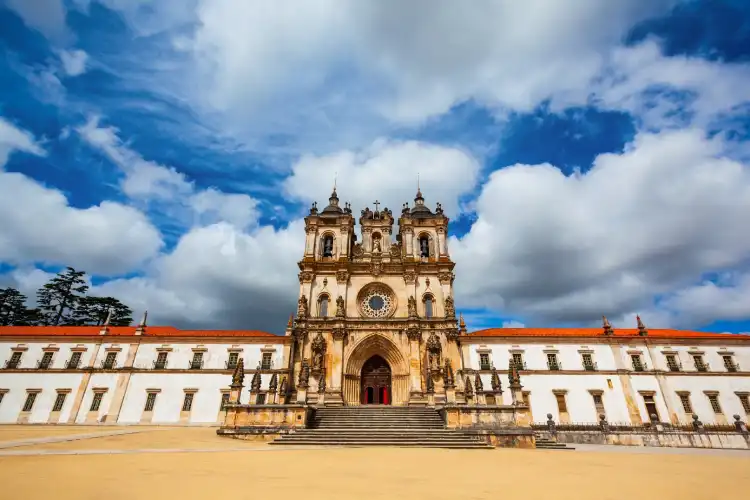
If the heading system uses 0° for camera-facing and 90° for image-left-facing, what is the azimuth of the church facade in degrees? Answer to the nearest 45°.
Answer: approximately 0°

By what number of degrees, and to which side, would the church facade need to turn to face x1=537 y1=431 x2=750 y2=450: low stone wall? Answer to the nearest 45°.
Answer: approximately 45° to its left

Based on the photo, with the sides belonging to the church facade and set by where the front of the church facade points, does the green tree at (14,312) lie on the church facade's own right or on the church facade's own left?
on the church facade's own right

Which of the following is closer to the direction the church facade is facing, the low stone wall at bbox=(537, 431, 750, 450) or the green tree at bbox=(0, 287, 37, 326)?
the low stone wall
